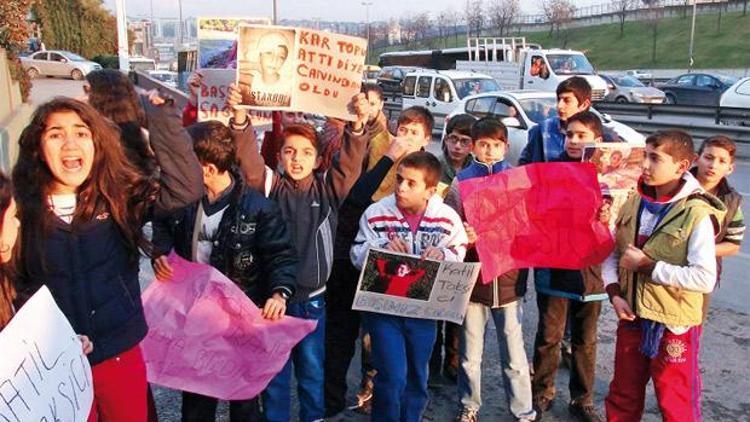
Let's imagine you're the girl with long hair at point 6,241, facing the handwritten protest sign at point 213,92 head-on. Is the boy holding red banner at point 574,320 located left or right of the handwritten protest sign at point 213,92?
right

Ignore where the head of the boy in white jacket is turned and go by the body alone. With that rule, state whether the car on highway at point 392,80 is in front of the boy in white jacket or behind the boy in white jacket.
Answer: behind

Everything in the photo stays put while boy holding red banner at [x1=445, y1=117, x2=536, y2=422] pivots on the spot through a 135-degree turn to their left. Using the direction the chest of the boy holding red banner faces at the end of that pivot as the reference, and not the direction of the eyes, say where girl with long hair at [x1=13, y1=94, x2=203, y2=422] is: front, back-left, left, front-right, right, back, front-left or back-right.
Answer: back

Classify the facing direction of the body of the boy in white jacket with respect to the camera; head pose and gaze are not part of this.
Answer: toward the camera

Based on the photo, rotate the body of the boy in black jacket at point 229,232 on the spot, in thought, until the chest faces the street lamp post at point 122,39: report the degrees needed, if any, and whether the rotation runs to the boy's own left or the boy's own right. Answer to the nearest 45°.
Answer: approximately 135° to the boy's own right

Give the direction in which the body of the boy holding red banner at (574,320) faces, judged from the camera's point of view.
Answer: toward the camera

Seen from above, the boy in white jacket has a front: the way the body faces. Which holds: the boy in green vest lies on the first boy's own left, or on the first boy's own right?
on the first boy's own left
